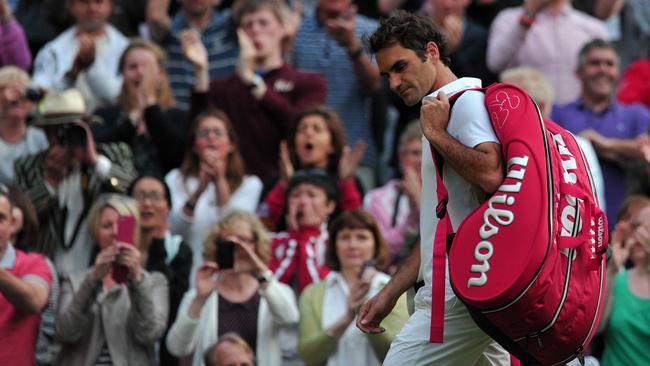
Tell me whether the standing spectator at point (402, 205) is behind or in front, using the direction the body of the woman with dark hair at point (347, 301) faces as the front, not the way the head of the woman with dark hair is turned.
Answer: behind

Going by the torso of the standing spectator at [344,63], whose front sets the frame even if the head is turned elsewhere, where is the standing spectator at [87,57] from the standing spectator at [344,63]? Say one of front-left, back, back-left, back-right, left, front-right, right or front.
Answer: right

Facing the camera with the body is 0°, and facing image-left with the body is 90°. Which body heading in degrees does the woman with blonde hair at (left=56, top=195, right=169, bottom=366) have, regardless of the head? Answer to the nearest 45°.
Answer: approximately 0°

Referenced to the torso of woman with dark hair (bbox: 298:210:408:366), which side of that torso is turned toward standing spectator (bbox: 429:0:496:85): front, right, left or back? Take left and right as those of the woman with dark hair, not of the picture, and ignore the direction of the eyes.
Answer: back

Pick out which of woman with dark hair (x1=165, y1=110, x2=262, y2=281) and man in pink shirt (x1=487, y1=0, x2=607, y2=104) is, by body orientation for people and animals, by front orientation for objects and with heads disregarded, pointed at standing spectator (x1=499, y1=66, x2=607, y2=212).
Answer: the man in pink shirt

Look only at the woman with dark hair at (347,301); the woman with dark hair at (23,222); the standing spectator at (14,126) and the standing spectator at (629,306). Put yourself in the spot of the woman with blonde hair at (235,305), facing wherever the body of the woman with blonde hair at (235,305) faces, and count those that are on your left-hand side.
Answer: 2
